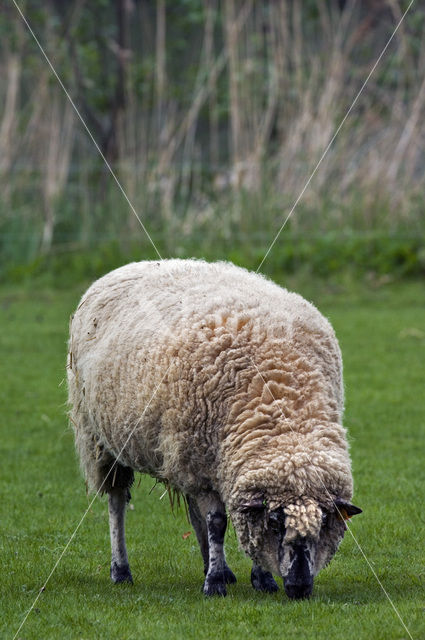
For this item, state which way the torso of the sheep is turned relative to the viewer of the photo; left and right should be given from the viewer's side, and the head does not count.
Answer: facing the viewer and to the right of the viewer
